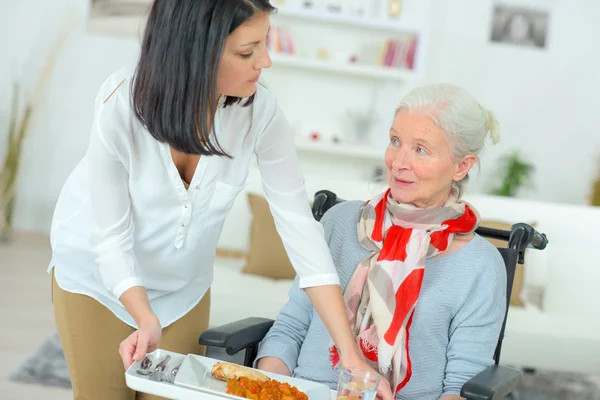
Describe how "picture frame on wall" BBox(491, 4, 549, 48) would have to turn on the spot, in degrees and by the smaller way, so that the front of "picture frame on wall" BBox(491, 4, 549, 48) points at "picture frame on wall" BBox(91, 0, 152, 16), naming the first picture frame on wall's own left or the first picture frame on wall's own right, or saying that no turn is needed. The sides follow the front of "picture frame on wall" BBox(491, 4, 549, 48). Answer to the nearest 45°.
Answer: approximately 90° to the first picture frame on wall's own right

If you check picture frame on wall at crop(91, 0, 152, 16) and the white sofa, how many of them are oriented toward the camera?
2

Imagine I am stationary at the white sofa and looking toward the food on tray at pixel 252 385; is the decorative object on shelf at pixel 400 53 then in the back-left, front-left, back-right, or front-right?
back-right

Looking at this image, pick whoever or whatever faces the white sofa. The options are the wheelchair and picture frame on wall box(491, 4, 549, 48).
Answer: the picture frame on wall

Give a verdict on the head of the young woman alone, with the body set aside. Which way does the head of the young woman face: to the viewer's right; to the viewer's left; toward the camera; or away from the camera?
to the viewer's right

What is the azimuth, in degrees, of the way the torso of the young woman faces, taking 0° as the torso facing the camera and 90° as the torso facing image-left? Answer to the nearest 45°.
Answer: approximately 315°

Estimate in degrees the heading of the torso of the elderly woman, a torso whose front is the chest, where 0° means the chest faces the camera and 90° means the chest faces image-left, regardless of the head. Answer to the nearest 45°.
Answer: approximately 45°

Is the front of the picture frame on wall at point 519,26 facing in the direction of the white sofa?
yes

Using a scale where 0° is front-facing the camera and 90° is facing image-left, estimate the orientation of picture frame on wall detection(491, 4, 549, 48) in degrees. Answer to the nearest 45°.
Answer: approximately 0°
